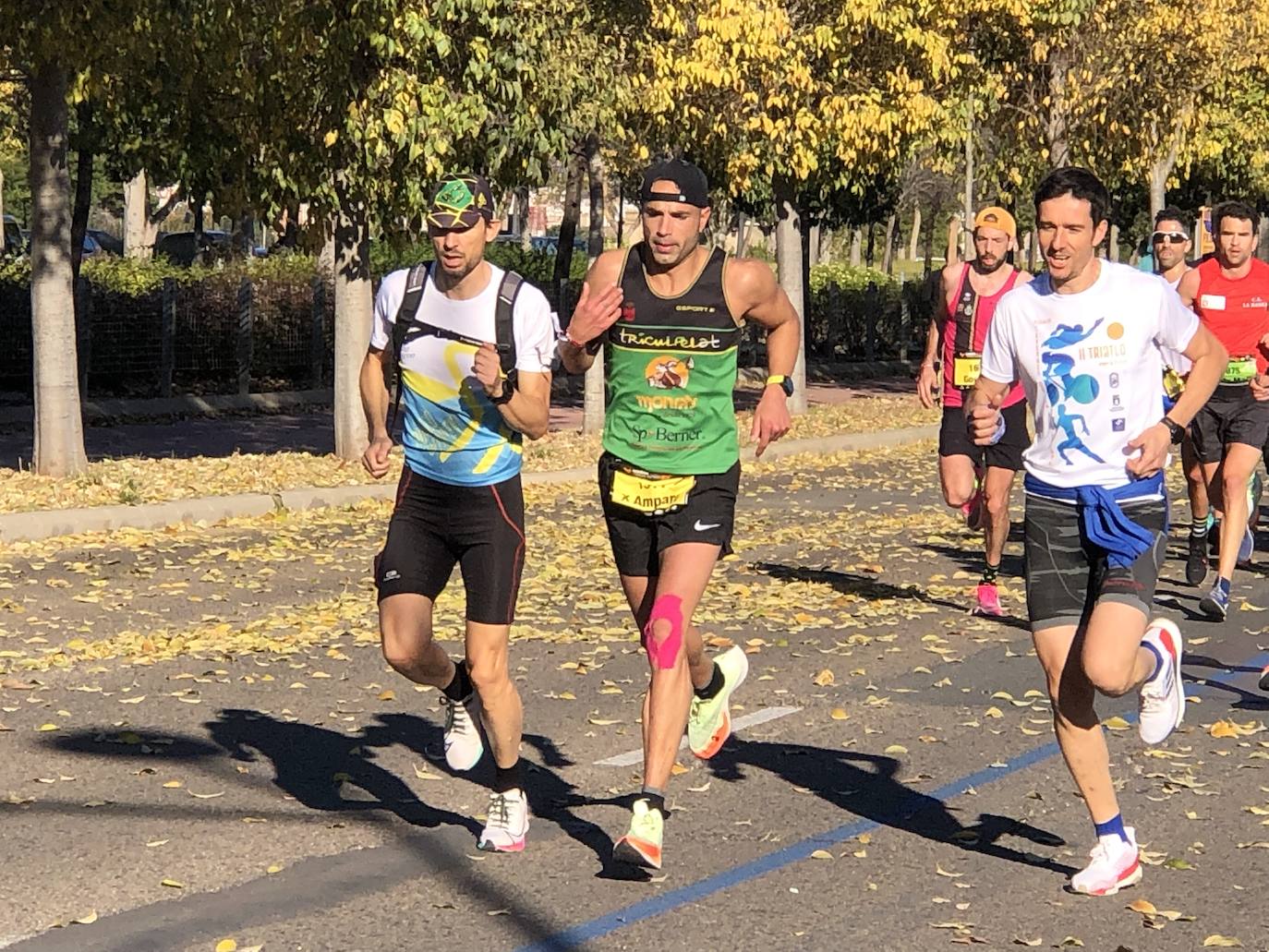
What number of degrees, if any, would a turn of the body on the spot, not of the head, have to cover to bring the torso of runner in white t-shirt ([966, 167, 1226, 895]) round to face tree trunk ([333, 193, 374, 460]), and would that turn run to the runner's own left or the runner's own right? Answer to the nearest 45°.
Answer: approximately 90° to the runner's own right

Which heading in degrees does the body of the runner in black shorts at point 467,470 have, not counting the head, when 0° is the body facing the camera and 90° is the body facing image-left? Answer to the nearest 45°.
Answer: approximately 0°

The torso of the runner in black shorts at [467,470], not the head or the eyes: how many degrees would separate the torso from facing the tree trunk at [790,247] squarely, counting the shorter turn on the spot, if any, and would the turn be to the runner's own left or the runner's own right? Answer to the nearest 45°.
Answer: approximately 180°

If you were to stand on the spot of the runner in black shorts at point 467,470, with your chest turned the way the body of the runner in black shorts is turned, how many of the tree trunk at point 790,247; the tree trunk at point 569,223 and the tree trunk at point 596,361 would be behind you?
3

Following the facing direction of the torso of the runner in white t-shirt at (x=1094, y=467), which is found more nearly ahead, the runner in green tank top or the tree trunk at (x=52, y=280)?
the runner in green tank top

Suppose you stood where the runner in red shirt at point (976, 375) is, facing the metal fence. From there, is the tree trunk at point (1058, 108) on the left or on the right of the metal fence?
right

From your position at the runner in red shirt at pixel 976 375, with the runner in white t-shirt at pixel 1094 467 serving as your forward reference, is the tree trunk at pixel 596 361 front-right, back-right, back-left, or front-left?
back-right

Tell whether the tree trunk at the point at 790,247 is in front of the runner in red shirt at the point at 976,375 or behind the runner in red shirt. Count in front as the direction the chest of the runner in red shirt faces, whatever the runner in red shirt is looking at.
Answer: behind

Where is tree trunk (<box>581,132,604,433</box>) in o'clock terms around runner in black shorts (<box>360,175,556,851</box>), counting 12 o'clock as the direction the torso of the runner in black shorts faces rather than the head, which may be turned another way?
The tree trunk is roughly at 6 o'clock from the runner in black shorts.

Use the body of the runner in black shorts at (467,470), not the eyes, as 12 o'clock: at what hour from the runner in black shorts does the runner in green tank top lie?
The runner in green tank top is roughly at 9 o'clock from the runner in black shorts.

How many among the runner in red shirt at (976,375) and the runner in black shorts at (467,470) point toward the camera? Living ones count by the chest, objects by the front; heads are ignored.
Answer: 2

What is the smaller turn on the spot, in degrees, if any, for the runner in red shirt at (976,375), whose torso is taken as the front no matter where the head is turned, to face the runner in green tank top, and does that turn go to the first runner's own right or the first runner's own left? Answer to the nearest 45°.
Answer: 0° — they already face them

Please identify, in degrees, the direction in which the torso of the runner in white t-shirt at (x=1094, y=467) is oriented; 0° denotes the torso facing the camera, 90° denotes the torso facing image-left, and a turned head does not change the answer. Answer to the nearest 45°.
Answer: approximately 45°

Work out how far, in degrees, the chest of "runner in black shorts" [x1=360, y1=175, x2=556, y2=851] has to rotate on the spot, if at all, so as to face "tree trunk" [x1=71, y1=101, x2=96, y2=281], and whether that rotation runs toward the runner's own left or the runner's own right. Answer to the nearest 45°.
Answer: approximately 180°
